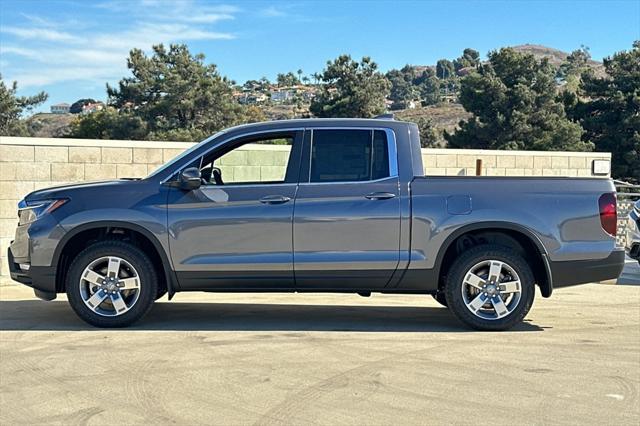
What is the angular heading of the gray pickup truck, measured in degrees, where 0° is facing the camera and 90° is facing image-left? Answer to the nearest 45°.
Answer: approximately 90°
